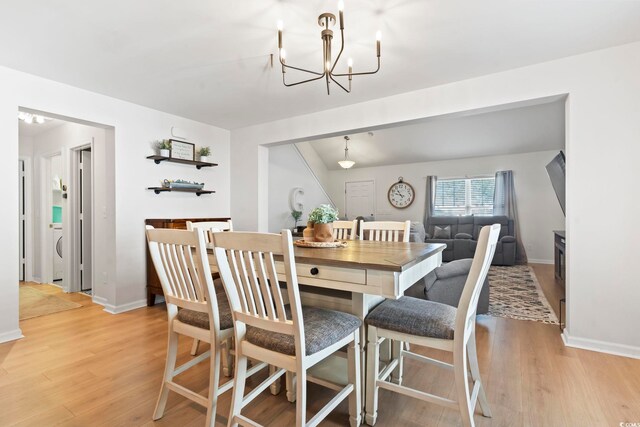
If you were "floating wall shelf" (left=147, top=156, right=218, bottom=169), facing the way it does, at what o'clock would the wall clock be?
The wall clock is roughly at 10 o'clock from the floating wall shelf.

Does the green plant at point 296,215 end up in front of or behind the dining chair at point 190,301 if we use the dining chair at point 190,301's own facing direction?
in front

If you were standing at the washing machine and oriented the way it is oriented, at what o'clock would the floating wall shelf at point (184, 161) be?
The floating wall shelf is roughly at 11 o'clock from the washing machine.

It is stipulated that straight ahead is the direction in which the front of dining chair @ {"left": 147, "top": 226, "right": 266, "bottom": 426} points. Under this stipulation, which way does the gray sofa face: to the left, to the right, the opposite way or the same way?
the opposite way

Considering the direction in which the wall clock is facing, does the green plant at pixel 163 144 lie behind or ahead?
ahead

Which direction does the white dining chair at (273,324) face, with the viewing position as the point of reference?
facing away from the viewer and to the right of the viewer

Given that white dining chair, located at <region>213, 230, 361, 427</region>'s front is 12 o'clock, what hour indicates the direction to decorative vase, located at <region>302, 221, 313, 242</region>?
The decorative vase is roughly at 11 o'clock from the white dining chair.

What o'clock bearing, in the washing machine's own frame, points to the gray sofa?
The gray sofa is roughly at 10 o'clock from the washing machine.
